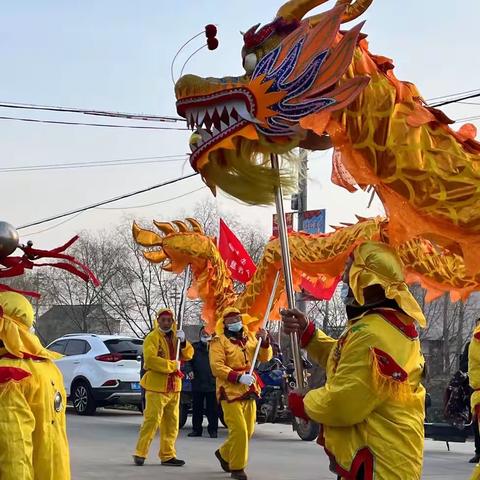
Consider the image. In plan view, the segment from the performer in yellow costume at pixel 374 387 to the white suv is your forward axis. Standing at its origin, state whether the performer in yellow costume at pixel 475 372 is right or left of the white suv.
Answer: right

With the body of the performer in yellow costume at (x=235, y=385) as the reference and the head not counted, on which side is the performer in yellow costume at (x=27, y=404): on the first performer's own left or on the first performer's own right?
on the first performer's own right

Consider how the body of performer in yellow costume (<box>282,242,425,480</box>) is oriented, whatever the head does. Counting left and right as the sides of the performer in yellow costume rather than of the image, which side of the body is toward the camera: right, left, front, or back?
left

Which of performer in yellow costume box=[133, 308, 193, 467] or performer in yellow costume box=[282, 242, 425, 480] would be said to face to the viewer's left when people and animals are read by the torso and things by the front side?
performer in yellow costume box=[282, 242, 425, 480]

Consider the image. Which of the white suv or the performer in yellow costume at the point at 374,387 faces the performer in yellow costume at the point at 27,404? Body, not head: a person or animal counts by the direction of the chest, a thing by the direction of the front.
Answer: the performer in yellow costume at the point at 374,387

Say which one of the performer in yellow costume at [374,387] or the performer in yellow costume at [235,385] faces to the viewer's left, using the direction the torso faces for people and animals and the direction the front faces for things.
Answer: the performer in yellow costume at [374,387]

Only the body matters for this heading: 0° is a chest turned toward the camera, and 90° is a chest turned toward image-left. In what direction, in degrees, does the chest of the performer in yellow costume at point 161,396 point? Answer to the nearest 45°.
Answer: approximately 315°

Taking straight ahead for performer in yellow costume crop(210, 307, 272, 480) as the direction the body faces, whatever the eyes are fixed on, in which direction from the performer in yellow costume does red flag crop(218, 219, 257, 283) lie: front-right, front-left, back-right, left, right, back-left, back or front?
back-left
